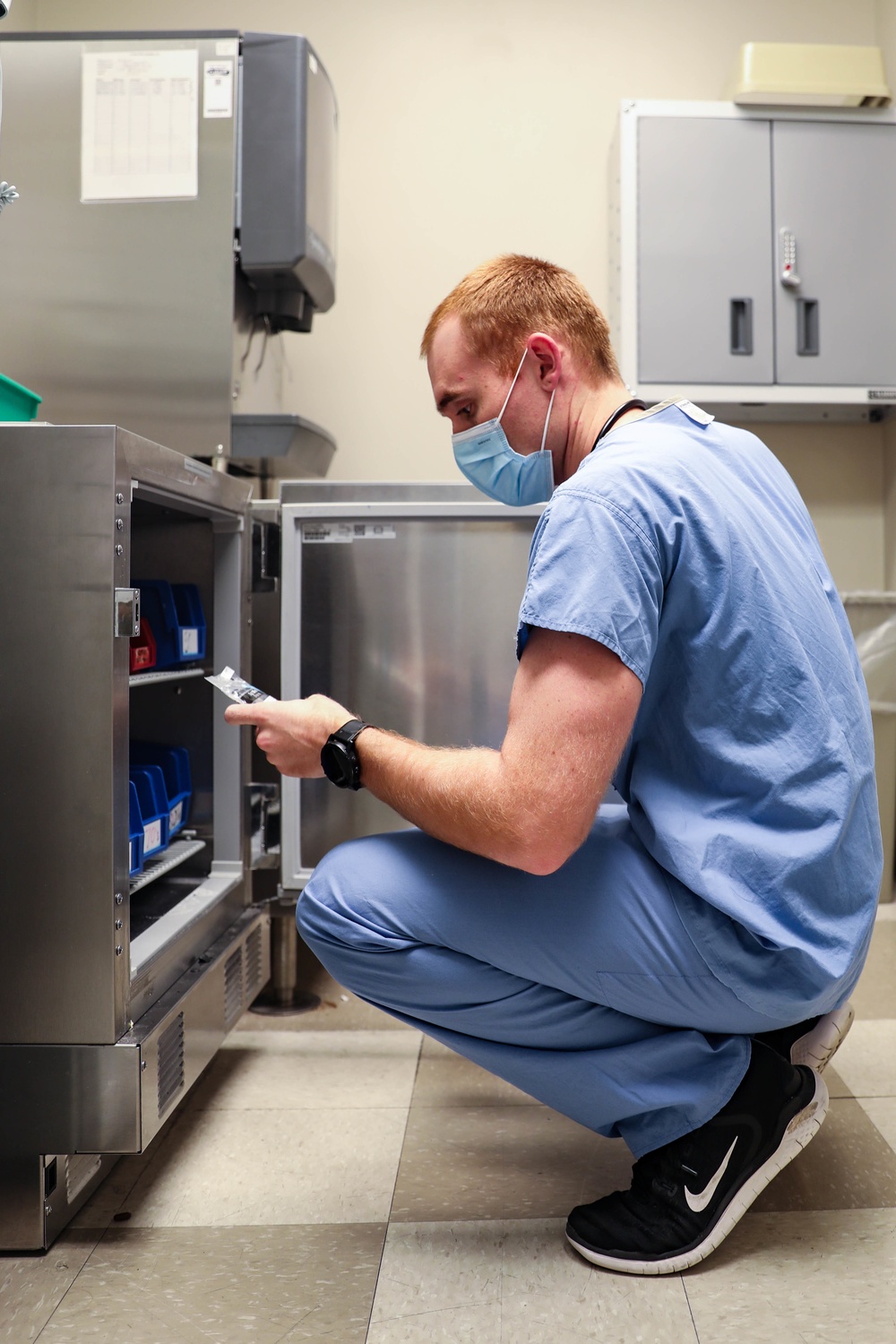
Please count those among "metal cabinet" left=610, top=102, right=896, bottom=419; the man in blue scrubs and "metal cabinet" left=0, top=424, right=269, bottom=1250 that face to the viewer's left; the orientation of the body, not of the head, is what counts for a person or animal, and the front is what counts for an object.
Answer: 1

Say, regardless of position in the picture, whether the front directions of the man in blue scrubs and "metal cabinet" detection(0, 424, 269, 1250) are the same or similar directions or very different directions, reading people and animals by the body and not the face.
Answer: very different directions

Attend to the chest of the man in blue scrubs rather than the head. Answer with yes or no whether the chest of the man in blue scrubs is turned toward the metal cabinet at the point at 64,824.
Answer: yes

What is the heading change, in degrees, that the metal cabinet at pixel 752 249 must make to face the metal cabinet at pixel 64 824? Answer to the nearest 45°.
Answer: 0° — it already faces it

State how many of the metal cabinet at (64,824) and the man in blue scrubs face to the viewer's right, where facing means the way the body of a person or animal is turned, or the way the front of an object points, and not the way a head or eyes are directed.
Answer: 1

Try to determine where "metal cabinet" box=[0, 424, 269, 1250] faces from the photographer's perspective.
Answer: facing to the right of the viewer

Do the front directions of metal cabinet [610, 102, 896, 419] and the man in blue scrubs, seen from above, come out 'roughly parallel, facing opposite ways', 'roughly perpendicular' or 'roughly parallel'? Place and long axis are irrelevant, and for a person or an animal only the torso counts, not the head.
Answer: roughly perpendicular

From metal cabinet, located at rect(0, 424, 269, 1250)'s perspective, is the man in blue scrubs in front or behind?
in front

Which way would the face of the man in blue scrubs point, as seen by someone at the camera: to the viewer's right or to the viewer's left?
to the viewer's left

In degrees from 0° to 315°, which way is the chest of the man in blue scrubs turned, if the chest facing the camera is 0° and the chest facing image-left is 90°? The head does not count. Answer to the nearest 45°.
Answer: approximately 90°

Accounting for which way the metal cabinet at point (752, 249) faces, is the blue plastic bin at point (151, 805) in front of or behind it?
in front

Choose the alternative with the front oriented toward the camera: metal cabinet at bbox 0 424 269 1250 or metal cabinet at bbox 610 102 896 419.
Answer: metal cabinet at bbox 610 102 896 419

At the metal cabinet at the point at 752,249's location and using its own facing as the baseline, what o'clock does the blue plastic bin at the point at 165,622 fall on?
The blue plastic bin is roughly at 1 o'clock from the metal cabinet.

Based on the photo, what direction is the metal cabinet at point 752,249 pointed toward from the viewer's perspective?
toward the camera

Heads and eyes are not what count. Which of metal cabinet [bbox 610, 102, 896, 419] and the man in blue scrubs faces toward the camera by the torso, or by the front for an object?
the metal cabinet

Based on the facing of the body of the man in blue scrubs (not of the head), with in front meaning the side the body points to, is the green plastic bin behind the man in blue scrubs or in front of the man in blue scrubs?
in front
